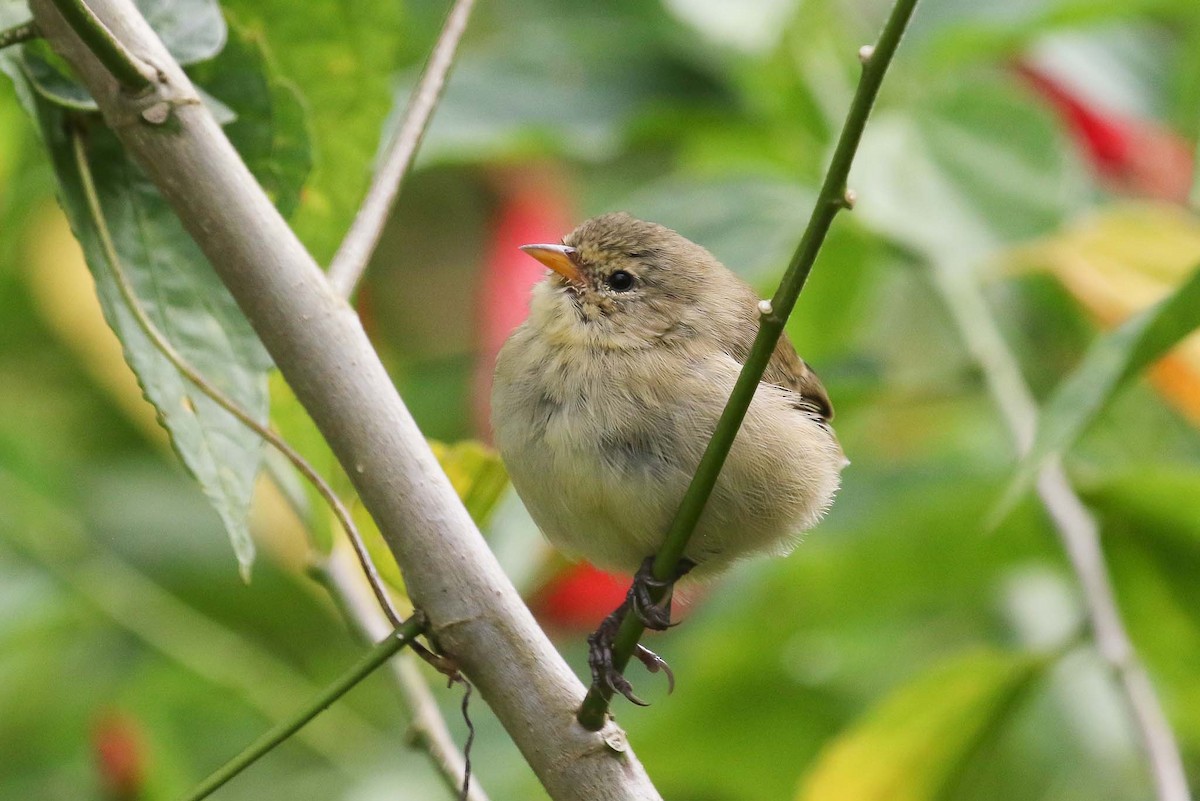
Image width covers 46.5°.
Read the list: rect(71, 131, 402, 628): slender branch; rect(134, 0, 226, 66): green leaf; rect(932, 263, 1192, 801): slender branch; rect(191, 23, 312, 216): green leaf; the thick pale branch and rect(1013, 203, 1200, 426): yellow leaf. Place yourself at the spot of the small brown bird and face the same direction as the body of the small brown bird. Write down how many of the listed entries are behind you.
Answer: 2

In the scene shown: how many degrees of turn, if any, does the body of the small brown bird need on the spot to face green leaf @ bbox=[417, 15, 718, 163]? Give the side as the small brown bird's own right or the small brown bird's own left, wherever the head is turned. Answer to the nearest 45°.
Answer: approximately 135° to the small brown bird's own right

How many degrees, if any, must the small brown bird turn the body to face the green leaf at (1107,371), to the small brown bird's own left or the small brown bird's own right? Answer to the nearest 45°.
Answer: approximately 135° to the small brown bird's own left

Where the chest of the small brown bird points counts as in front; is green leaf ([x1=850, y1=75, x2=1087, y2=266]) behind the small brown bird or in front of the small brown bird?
behind

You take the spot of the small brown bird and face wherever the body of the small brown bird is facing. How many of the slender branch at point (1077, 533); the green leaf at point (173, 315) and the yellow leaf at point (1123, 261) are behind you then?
2

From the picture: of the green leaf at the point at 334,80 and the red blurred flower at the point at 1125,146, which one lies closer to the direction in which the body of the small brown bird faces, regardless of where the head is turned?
the green leaf

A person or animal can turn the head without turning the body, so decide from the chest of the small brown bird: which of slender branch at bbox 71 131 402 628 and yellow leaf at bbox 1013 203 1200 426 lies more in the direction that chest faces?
the slender branch

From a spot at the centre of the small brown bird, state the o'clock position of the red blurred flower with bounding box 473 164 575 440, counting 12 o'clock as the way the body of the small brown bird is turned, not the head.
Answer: The red blurred flower is roughly at 4 o'clock from the small brown bird.

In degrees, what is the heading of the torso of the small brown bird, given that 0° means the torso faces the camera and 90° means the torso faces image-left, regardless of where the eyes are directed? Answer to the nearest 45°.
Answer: approximately 45°
